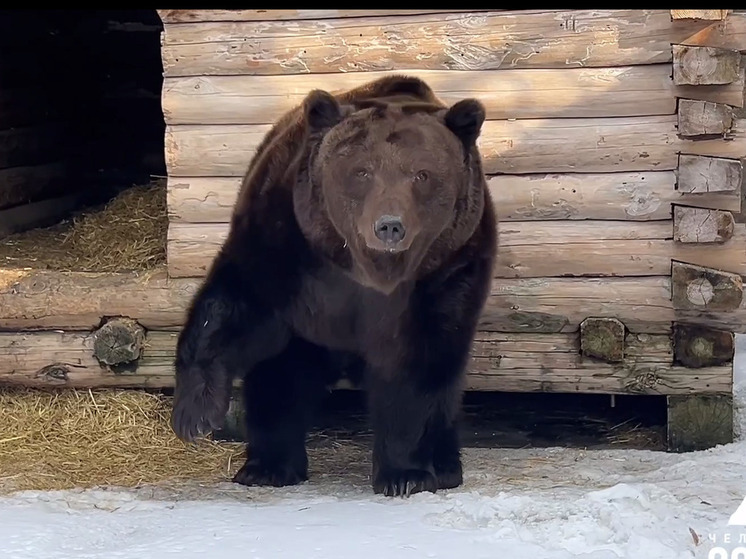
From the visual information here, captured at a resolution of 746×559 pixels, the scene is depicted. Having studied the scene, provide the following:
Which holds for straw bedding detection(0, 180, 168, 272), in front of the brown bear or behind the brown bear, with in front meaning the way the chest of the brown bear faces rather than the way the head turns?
behind

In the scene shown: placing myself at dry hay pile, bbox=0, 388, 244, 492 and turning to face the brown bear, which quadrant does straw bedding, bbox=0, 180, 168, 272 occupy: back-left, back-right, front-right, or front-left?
back-left

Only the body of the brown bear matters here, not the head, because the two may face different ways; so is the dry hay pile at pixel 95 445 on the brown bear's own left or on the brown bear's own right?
on the brown bear's own right

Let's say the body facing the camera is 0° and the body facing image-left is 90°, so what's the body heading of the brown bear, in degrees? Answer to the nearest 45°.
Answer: approximately 0°
